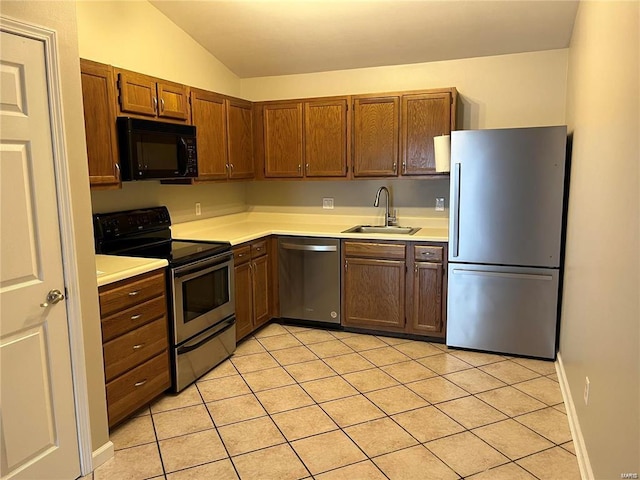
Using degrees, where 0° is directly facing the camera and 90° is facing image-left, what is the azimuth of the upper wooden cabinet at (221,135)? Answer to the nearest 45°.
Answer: approximately 315°

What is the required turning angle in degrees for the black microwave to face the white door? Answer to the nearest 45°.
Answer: approximately 90° to its right

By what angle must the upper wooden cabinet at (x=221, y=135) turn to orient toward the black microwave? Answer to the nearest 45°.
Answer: approximately 90° to its right

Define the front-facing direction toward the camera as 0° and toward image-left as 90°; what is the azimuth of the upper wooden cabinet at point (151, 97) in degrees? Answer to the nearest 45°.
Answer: approximately 315°

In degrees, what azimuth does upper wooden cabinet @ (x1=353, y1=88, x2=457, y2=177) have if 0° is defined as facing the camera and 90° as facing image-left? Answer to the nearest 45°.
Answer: approximately 0°

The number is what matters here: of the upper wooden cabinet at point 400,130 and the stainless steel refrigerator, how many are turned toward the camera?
2

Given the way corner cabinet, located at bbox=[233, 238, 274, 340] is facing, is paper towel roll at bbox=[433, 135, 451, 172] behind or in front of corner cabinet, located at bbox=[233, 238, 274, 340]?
in front

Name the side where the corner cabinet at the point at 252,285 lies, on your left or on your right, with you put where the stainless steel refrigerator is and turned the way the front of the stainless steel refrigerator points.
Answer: on your right

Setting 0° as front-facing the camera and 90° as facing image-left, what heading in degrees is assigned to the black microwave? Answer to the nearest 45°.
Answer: approximately 315°

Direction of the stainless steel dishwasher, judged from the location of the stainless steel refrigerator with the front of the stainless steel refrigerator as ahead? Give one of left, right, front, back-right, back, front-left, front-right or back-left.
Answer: right
